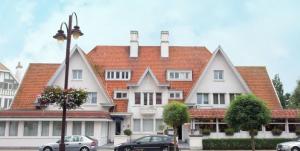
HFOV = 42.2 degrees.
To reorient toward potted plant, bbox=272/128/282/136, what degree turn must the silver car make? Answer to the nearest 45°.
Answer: approximately 180°

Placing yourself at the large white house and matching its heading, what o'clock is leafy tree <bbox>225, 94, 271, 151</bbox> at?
The leafy tree is roughly at 11 o'clock from the large white house.

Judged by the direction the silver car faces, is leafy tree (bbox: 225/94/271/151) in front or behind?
behind

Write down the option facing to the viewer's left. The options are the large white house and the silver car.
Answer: the silver car

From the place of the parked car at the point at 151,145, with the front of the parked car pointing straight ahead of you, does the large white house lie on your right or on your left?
on your right

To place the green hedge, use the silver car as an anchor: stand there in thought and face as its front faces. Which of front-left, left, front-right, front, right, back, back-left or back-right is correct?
back

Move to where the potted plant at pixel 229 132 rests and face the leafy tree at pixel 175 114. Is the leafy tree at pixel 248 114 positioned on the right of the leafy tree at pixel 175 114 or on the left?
left

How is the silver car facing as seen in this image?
to the viewer's left

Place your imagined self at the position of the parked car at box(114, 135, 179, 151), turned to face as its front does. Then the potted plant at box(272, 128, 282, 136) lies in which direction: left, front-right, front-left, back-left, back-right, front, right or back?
back-right

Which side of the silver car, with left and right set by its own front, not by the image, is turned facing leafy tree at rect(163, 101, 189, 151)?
back

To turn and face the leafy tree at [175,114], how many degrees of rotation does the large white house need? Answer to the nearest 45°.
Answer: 0° — it already faces it

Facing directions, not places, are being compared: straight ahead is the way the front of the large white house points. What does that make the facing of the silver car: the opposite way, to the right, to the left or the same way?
to the right

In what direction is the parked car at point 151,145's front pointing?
to the viewer's left

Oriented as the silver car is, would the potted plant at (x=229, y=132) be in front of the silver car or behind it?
behind

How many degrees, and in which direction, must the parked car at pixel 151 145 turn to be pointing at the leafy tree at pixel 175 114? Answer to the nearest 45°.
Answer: approximately 135° to its right
